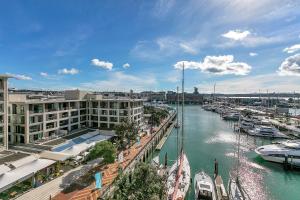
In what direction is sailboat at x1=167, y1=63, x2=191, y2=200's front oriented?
away from the camera

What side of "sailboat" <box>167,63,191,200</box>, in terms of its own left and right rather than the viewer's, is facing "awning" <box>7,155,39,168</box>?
left

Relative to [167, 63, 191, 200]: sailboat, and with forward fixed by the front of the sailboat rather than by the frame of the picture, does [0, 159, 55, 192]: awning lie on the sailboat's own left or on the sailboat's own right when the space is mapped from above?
on the sailboat's own left

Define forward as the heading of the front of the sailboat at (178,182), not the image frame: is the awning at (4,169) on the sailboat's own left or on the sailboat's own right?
on the sailboat's own left

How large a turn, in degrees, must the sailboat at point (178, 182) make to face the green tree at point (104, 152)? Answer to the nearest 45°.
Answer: approximately 90° to its left

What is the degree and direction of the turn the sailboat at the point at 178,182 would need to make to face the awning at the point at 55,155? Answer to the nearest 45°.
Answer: approximately 90° to its left

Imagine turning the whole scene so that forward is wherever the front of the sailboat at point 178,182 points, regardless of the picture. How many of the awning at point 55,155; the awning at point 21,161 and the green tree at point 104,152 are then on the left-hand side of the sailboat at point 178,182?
3

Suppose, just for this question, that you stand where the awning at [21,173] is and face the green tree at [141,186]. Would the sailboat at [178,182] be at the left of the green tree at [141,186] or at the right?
left

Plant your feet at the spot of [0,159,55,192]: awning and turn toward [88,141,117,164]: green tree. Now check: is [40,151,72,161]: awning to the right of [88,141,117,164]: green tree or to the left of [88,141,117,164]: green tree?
left
